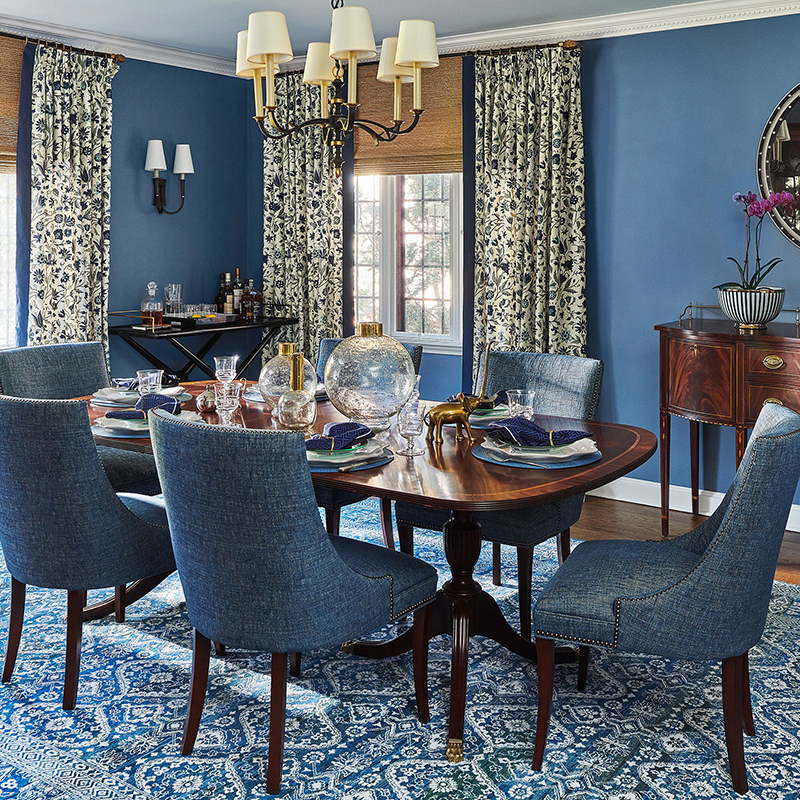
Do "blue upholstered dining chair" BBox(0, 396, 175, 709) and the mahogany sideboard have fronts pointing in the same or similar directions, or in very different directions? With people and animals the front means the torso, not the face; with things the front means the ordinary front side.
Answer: very different directions

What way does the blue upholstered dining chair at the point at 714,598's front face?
to the viewer's left

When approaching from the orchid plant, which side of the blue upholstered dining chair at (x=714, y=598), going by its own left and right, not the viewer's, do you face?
right

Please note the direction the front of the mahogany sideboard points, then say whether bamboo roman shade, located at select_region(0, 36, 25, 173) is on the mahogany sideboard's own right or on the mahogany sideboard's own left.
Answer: on the mahogany sideboard's own right

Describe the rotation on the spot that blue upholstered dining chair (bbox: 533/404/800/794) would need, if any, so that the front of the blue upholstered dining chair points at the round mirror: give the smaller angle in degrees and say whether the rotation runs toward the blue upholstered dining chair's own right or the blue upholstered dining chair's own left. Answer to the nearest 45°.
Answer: approximately 90° to the blue upholstered dining chair's own right

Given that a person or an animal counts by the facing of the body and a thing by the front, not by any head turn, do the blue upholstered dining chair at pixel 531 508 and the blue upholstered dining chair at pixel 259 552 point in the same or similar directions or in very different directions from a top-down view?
very different directions
